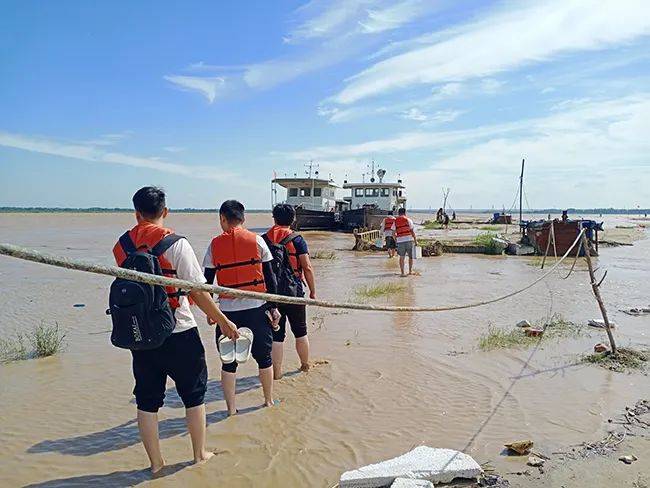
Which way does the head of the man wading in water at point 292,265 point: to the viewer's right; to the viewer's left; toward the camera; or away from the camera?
away from the camera

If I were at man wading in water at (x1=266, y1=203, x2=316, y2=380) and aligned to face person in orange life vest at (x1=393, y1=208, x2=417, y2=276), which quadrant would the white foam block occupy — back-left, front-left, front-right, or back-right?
back-right

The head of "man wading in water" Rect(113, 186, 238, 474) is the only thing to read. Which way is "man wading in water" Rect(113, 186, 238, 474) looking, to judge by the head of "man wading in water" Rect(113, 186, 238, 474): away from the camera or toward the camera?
away from the camera

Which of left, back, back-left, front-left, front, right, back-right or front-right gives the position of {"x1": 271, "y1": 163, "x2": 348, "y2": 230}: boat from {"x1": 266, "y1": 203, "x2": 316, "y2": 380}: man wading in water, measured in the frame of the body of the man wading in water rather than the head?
front

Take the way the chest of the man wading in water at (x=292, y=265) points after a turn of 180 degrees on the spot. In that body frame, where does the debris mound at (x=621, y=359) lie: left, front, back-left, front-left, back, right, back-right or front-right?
left

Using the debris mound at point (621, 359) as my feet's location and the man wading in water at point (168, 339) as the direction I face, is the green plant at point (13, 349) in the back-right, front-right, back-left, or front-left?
front-right

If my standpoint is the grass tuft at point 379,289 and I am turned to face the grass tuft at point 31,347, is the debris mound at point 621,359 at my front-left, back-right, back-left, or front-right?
front-left

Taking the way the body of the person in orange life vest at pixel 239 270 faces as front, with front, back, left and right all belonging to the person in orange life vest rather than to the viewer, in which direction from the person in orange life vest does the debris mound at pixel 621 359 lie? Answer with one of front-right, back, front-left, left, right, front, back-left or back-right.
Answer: right

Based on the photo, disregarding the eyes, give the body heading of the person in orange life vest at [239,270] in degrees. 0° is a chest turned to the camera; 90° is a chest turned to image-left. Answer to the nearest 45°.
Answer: approximately 180°

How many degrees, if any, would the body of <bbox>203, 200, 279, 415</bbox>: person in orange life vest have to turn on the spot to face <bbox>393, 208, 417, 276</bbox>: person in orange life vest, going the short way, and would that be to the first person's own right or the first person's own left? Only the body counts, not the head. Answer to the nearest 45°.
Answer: approximately 45° to the first person's own right

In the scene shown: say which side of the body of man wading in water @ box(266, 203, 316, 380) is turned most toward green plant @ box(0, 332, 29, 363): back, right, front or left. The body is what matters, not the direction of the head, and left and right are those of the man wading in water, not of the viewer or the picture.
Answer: left

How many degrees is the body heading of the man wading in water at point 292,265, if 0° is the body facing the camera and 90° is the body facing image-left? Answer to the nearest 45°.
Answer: approximately 180°

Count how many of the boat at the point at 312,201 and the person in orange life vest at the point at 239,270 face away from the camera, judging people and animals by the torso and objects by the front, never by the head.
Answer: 1

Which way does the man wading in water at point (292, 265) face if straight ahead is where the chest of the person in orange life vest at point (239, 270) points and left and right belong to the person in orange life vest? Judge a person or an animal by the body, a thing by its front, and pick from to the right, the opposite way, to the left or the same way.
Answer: the same way
